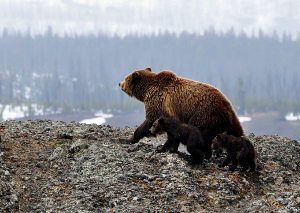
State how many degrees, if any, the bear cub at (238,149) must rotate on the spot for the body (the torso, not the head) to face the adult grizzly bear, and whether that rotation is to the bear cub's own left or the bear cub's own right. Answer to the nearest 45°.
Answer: approximately 45° to the bear cub's own right

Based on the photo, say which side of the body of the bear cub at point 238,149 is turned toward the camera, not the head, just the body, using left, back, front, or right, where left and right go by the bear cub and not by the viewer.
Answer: left

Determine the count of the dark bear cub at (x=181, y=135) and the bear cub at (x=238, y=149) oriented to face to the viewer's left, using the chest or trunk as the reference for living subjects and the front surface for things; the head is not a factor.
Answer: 2

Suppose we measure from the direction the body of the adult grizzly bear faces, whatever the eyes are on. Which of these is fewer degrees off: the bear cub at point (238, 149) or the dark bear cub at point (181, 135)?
the dark bear cub

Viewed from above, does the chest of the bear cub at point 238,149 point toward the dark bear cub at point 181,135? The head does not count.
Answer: yes

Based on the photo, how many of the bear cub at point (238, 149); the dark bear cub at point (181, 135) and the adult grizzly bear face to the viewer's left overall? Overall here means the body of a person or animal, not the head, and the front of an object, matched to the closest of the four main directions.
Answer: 3

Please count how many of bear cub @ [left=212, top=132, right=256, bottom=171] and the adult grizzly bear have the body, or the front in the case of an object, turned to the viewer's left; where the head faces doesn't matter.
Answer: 2

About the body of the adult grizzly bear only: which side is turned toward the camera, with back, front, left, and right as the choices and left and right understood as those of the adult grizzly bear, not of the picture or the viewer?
left

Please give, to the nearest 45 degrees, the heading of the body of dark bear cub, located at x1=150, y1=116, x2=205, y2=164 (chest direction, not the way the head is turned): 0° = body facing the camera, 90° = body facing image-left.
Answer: approximately 90°
